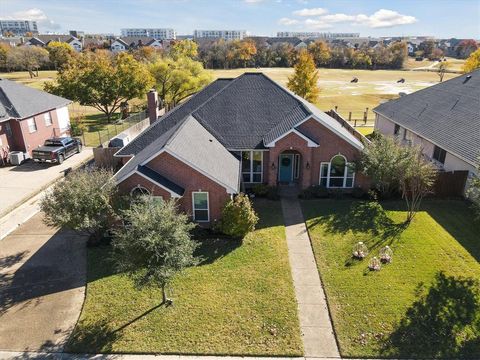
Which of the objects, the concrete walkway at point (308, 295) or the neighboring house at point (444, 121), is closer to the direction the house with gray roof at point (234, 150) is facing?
the concrete walkway

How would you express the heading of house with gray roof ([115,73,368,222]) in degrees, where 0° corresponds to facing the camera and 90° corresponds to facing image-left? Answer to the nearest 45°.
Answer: approximately 0°

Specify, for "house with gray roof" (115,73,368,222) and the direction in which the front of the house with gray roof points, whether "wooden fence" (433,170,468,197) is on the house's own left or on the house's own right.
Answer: on the house's own left

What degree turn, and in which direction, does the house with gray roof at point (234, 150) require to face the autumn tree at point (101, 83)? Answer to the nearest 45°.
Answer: approximately 135° to its right

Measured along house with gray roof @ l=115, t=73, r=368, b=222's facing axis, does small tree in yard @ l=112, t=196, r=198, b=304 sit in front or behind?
in front

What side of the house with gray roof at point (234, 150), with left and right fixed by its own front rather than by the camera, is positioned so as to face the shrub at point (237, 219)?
front

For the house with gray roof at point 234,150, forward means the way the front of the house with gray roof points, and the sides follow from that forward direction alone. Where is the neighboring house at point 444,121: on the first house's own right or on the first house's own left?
on the first house's own left

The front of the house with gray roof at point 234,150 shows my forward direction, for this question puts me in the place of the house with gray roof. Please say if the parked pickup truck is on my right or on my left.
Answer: on my right

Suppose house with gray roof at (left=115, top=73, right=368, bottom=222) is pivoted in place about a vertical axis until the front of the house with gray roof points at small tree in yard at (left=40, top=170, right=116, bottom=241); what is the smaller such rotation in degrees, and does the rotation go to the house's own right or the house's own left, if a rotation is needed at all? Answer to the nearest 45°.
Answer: approximately 45° to the house's own right

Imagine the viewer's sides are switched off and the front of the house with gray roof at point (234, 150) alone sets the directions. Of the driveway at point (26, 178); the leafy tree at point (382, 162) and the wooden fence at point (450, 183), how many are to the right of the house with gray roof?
1

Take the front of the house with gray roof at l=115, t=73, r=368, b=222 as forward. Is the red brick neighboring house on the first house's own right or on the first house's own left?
on the first house's own right

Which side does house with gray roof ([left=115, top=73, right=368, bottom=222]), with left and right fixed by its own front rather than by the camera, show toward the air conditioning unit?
right

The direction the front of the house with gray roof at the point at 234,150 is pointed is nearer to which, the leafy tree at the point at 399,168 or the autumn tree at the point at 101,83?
the leafy tree

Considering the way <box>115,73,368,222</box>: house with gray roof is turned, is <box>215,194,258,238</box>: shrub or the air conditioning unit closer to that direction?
the shrub
